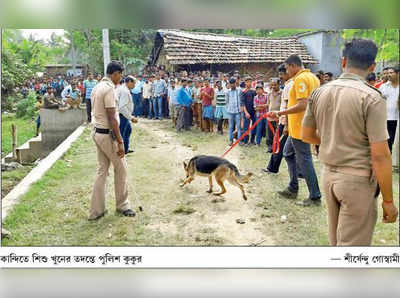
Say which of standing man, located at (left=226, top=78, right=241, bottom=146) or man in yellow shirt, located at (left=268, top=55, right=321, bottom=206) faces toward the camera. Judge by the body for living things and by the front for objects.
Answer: the standing man

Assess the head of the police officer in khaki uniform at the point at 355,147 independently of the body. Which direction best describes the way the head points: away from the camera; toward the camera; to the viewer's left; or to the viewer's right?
away from the camera

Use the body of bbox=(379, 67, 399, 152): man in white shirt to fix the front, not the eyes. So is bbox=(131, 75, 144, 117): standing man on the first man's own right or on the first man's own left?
on the first man's own right

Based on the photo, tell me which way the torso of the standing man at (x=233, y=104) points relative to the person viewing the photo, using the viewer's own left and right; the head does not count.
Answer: facing the viewer

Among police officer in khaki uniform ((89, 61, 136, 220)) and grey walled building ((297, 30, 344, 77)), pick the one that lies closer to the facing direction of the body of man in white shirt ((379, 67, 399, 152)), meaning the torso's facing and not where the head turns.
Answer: the police officer in khaki uniform

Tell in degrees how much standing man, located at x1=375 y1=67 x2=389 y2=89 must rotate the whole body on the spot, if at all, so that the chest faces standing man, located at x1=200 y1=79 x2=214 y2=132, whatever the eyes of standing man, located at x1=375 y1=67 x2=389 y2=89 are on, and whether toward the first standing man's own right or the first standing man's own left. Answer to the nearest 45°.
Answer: approximately 90° to the first standing man's own right

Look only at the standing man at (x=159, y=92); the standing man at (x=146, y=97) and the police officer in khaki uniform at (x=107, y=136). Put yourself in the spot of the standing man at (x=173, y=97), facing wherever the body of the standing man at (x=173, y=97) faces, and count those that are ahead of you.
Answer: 1

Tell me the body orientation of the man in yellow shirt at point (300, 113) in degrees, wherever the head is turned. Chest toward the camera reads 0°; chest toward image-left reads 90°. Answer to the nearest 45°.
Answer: approximately 90°

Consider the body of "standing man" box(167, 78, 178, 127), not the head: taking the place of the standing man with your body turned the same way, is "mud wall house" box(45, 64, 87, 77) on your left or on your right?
on your right

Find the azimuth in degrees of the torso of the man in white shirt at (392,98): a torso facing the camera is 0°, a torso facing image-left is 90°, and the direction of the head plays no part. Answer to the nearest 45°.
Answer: approximately 45°

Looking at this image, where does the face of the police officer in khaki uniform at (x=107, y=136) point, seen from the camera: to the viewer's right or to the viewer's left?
to the viewer's right

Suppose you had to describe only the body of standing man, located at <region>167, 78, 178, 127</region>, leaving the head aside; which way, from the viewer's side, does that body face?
toward the camera
